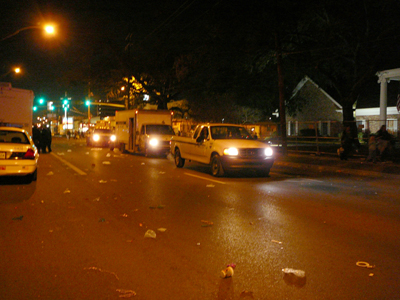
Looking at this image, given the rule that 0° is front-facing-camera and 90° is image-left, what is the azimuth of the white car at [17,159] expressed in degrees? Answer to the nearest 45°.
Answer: approximately 180°

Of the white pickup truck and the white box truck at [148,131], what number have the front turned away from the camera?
0

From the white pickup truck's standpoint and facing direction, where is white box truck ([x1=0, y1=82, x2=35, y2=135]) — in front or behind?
behind

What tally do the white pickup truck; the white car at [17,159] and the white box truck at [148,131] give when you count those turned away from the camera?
1

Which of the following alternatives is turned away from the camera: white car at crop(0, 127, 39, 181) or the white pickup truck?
the white car

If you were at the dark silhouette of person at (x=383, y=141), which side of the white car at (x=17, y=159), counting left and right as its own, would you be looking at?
right

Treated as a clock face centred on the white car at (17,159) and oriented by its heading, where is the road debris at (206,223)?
The road debris is roughly at 5 o'clock from the white car.

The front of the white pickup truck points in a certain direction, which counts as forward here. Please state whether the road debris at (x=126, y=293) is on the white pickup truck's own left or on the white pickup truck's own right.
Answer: on the white pickup truck's own right
